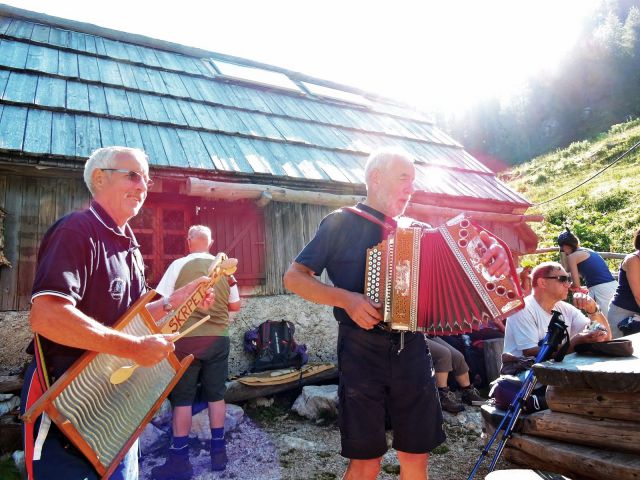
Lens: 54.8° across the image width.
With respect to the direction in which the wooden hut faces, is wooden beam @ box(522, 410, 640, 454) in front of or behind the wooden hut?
in front

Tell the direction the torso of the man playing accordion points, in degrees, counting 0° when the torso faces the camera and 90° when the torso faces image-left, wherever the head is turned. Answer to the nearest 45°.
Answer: approximately 315°

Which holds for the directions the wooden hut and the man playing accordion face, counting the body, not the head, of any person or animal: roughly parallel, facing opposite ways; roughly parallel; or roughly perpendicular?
roughly parallel

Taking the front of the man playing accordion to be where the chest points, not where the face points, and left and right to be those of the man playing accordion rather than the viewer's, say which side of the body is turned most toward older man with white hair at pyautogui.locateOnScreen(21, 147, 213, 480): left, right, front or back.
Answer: right

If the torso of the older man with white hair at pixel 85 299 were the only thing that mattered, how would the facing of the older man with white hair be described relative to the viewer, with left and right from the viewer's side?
facing the viewer and to the right of the viewer

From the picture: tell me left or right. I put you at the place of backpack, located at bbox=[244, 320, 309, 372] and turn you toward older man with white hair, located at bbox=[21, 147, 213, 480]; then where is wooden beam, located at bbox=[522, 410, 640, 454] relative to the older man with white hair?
left

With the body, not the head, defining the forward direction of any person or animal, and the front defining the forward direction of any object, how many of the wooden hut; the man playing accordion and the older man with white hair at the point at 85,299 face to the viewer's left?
0

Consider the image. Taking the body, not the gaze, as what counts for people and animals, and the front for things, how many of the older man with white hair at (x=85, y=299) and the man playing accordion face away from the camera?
0

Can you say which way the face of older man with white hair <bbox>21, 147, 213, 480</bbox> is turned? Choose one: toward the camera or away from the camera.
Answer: toward the camera

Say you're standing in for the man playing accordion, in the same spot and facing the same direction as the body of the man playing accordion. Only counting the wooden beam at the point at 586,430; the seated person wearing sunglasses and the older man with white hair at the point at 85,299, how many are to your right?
1

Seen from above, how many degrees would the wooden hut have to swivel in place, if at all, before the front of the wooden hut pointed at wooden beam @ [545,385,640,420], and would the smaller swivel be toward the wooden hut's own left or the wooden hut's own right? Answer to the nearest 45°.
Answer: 0° — it already faces it
